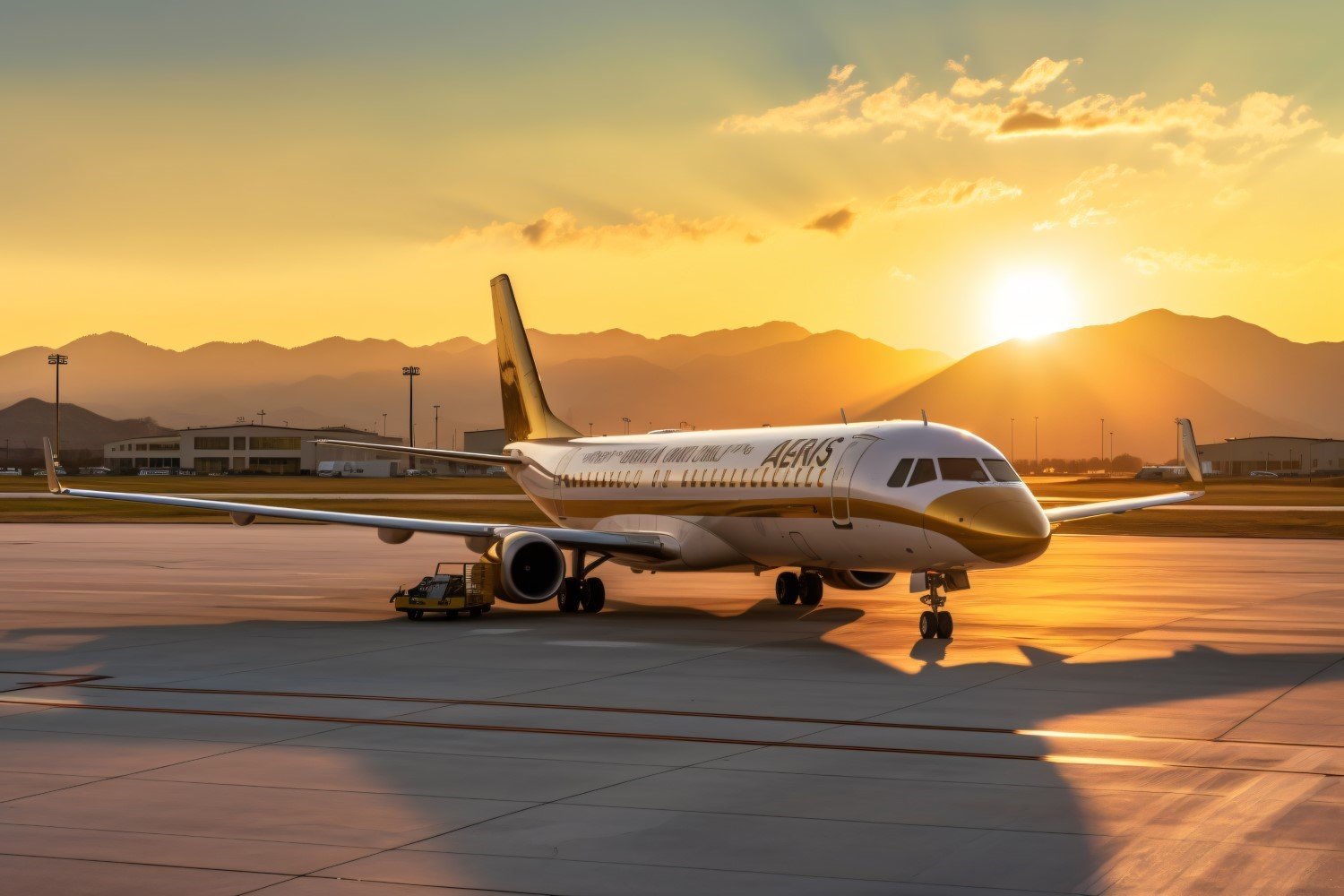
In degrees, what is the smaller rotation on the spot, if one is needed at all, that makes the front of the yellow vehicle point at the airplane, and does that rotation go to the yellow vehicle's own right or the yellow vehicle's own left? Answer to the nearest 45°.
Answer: approximately 180°

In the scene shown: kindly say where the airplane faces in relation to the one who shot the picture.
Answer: facing the viewer and to the right of the viewer

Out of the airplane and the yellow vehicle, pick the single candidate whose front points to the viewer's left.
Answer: the yellow vehicle

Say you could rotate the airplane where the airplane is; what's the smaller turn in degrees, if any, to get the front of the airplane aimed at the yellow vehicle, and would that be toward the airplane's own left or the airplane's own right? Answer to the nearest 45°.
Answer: approximately 135° to the airplane's own right

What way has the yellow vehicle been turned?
to the viewer's left

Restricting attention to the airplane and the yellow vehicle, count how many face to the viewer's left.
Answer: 1
